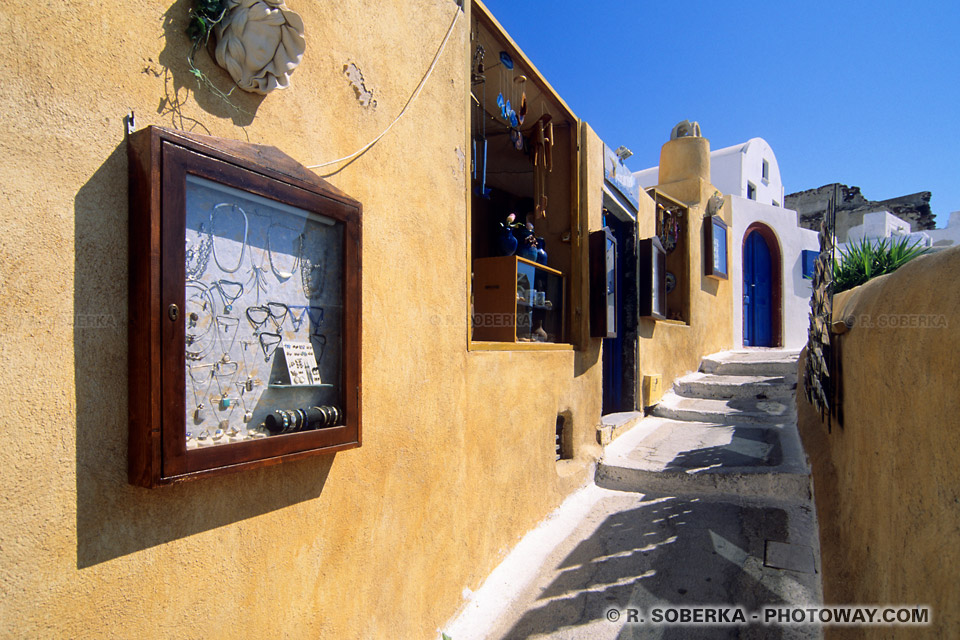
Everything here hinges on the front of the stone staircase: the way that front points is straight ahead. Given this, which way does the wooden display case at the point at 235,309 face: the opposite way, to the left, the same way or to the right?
to the left

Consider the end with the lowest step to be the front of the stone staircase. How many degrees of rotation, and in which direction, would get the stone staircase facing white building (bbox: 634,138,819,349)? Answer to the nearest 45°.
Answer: approximately 180°

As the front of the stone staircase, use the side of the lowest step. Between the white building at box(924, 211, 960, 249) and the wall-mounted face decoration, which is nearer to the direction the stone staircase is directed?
the wall-mounted face decoration

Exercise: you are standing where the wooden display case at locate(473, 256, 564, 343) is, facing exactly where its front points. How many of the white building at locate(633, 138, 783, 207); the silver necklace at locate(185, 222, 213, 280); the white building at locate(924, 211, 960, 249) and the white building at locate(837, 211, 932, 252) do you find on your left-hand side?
3

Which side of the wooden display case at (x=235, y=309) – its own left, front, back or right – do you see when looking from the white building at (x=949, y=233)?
left

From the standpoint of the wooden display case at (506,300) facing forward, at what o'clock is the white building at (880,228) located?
The white building is roughly at 9 o'clock from the wooden display case.

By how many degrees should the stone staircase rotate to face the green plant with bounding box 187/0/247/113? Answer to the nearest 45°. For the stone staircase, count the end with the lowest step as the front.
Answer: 0° — it already faces it

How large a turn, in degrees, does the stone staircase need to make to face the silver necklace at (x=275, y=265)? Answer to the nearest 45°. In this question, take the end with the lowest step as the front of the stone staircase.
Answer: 0° — it already faces it

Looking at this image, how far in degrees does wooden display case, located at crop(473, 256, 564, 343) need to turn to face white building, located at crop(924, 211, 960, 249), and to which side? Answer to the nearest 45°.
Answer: approximately 90° to its left

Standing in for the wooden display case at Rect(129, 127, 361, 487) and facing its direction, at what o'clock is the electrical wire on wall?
The electrical wire on wall is roughly at 9 o'clock from the wooden display case.

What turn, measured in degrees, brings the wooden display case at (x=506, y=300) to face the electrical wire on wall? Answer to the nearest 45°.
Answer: approximately 45° to its right
